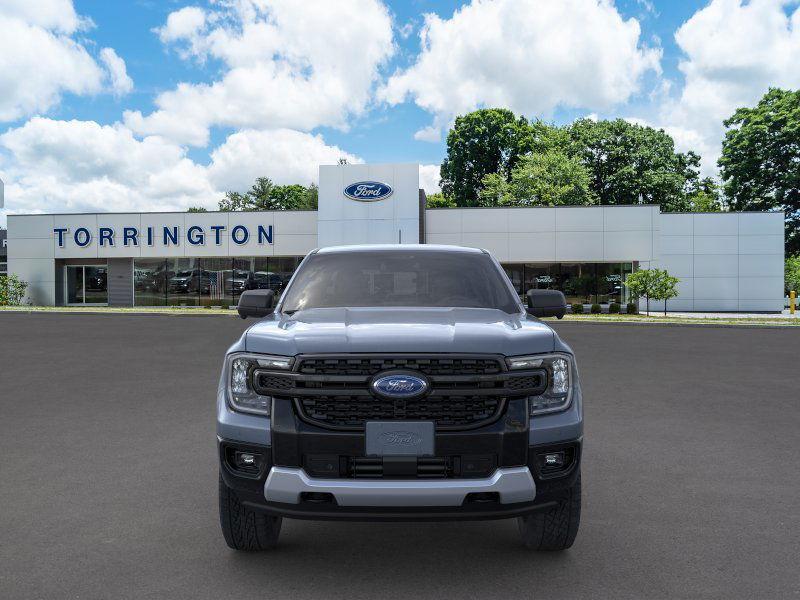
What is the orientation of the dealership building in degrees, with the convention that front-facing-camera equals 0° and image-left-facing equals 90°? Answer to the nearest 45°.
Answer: approximately 0°

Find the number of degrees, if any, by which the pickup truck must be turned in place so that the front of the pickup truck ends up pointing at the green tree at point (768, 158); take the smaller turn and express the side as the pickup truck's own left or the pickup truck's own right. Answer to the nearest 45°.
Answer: approximately 135° to the pickup truck's own left

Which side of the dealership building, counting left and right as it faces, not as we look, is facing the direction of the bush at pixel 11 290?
right

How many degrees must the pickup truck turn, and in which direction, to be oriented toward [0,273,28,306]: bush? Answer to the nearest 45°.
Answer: approximately 135° to its right

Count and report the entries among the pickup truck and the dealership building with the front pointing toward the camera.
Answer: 2

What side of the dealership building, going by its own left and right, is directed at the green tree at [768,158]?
left

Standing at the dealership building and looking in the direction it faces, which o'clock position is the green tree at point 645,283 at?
The green tree is roughly at 10 o'clock from the dealership building.

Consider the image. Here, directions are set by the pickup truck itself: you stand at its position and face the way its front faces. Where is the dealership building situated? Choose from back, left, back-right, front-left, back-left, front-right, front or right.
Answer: back

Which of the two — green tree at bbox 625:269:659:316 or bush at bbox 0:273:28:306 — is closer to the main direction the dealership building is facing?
the green tree

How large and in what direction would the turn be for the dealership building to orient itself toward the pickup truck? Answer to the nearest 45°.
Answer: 0° — it already faces it
